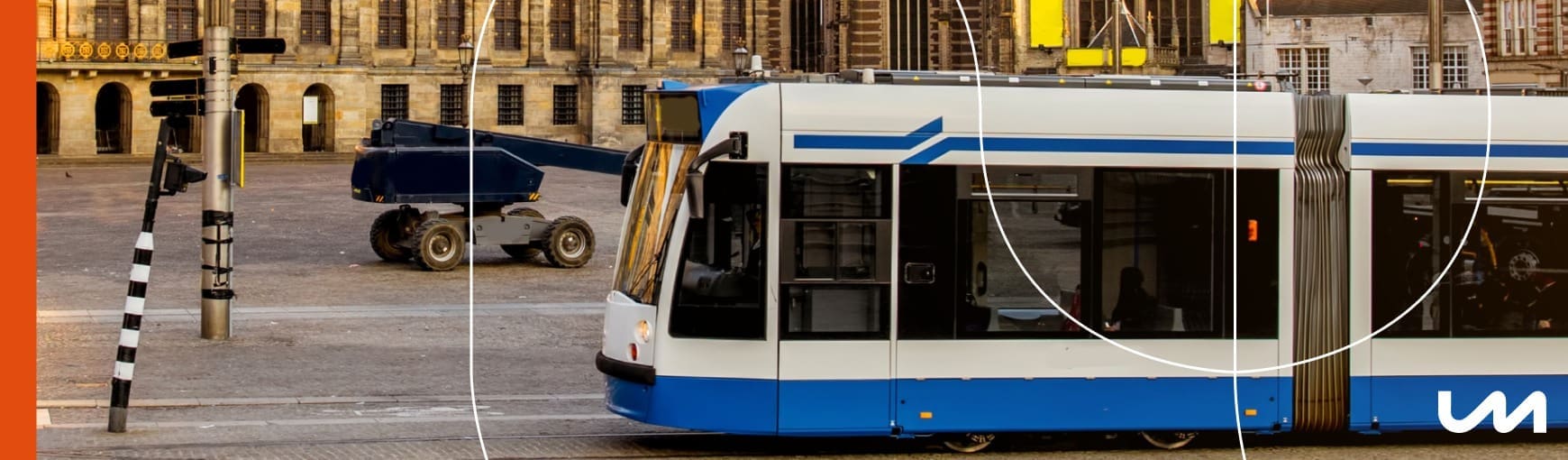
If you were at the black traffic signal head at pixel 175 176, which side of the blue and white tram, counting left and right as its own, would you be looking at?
front

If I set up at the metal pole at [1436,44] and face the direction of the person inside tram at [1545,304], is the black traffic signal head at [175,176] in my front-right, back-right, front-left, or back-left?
front-right

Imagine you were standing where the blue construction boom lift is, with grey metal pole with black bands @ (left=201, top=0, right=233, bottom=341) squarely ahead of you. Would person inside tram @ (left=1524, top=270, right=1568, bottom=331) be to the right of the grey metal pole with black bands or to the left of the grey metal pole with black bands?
left

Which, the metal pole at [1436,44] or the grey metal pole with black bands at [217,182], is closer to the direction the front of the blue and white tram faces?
the grey metal pole with black bands

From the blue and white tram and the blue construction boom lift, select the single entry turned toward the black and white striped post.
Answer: the blue and white tram

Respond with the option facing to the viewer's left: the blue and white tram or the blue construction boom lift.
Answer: the blue and white tram

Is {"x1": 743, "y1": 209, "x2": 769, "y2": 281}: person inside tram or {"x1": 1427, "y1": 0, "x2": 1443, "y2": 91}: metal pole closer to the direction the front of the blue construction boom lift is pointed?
the metal pole

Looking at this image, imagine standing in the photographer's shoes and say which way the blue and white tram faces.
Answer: facing to the left of the viewer

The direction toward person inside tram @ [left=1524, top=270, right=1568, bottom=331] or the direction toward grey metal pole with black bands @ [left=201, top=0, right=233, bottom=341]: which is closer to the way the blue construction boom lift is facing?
the person inside tram

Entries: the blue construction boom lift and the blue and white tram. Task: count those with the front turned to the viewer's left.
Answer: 1

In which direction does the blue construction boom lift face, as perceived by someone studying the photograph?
facing to the right of the viewer

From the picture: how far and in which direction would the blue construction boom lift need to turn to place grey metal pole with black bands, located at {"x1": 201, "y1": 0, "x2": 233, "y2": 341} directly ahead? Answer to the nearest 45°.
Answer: approximately 90° to its right

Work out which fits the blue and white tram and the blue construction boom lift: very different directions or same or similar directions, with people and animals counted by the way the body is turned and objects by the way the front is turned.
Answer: very different directions
